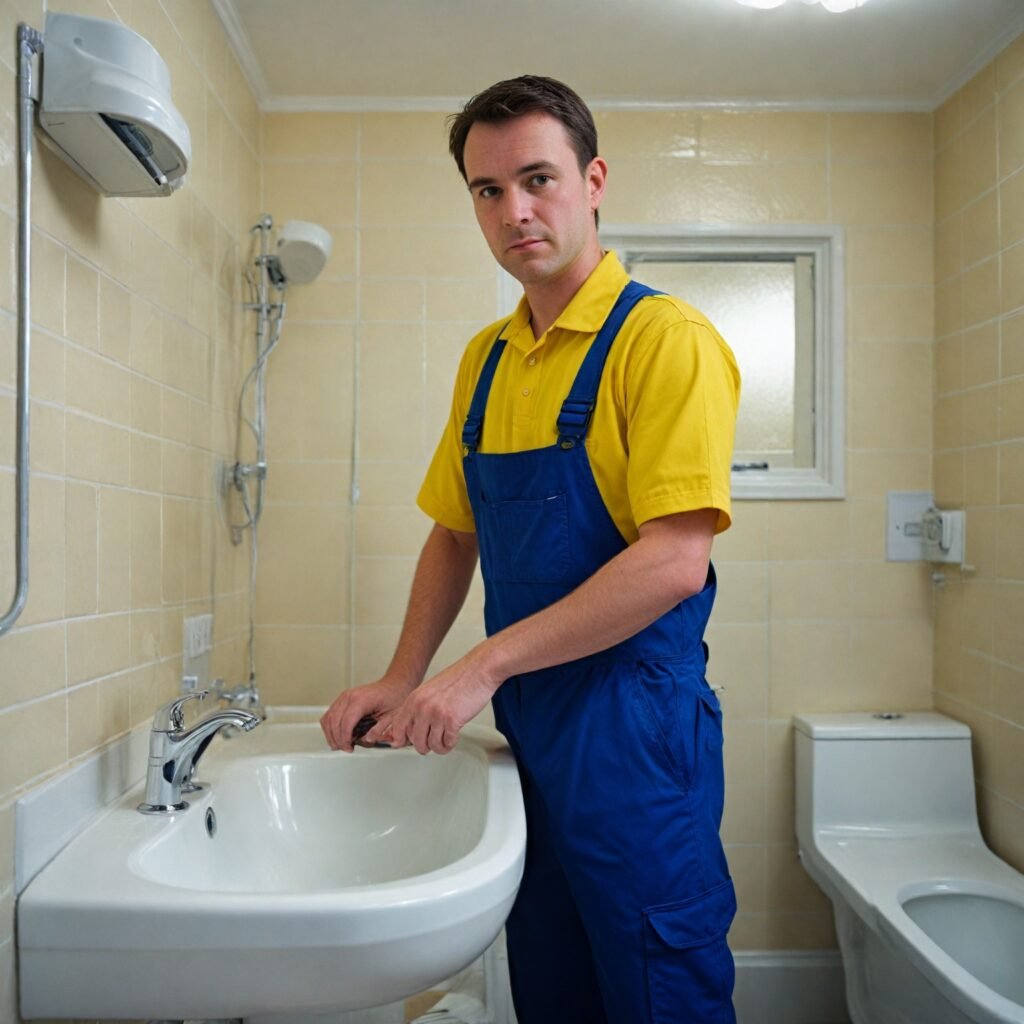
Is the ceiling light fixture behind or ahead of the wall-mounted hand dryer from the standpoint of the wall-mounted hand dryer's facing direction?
ahead

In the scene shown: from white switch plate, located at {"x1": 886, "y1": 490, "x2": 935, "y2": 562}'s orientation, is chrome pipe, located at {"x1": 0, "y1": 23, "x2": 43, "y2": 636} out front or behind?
out front

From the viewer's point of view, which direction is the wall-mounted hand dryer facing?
to the viewer's right

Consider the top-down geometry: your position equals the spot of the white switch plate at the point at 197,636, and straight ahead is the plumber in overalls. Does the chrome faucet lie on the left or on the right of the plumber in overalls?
right

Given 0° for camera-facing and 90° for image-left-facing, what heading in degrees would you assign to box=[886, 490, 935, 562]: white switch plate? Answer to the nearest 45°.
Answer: approximately 0°

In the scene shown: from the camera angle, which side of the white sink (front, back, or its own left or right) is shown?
right

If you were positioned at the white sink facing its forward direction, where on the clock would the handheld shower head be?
The handheld shower head is roughly at 9 o'clock from the white sink.
